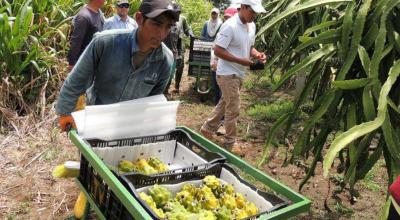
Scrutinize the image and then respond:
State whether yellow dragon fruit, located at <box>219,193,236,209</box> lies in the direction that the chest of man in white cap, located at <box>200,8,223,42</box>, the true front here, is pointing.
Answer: yes

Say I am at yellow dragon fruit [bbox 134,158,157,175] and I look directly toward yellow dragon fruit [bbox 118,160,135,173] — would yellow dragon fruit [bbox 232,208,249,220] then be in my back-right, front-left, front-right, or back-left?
back-left

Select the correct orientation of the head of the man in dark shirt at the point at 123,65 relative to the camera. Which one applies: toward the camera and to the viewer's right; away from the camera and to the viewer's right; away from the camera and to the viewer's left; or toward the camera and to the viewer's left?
toward the camera and to the viewer's right

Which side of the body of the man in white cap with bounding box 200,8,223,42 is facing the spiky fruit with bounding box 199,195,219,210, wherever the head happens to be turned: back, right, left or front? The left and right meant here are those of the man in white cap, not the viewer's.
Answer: front

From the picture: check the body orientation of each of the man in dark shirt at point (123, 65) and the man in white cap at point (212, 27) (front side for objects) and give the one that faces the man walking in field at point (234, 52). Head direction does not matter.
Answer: the man in white cap

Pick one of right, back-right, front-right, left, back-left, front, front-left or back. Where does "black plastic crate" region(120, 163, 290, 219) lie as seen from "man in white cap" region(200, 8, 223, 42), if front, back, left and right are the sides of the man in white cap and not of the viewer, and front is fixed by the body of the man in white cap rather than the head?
front

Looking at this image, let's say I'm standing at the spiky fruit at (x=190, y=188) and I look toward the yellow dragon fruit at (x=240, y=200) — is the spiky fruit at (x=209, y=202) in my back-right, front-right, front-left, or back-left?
front-right

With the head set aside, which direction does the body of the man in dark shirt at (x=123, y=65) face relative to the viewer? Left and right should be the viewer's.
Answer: facing the viewer and to the right of the viewer

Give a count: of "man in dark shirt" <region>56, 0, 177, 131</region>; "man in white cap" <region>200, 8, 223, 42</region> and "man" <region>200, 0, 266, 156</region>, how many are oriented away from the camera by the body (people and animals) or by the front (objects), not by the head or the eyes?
0

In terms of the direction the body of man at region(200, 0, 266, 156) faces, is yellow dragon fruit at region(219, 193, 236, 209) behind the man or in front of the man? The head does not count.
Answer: in front

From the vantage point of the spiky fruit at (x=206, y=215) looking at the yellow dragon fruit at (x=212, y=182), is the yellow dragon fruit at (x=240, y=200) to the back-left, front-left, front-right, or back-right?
front-right

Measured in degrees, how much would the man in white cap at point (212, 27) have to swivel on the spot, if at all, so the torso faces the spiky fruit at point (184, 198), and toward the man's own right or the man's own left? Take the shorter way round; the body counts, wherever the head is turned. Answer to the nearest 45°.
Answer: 0° — they already face it

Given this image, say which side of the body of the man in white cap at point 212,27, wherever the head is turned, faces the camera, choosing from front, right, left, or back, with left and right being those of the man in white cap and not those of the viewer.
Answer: front
